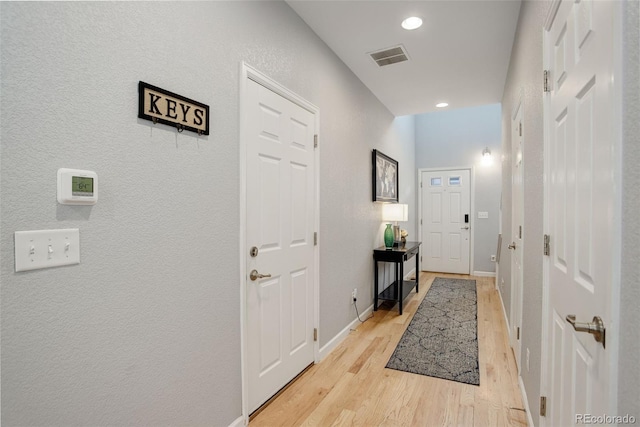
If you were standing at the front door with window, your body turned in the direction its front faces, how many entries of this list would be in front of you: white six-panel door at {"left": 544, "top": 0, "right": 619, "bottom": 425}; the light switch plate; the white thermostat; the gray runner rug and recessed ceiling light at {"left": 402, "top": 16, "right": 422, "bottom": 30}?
5

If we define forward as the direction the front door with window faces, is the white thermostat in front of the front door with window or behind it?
in front

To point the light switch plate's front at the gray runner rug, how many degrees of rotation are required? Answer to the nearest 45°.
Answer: approximately 45° to its left

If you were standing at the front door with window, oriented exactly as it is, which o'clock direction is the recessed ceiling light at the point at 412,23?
The recessed ceiling light is roughly at 12 o'clock from the front door with window.

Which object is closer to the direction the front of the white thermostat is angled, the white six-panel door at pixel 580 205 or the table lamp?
the white six-panel door

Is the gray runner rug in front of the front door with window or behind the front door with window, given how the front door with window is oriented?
in front

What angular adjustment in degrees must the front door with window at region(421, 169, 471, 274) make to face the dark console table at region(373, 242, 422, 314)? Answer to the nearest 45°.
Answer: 0° — it already faces it

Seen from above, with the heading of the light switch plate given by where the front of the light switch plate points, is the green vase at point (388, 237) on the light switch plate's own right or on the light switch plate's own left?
on the light switch plate's own left

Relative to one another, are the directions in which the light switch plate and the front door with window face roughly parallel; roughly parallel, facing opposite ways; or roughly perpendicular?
roughly perpendicular

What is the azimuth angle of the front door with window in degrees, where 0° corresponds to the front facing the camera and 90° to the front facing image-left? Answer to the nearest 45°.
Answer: approximately 0°

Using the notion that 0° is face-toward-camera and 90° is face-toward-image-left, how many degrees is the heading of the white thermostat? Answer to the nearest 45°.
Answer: approximately 315°
